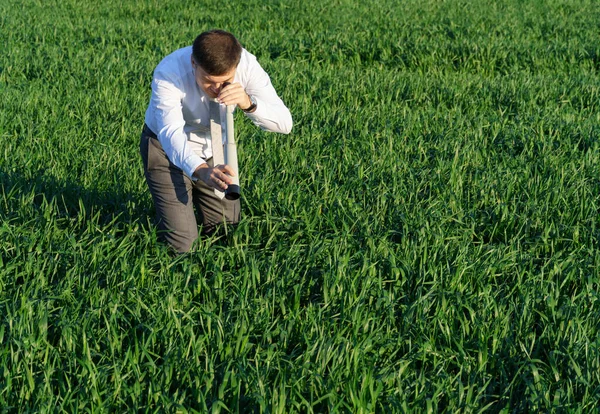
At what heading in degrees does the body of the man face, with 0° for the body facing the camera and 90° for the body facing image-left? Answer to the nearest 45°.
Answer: approximately 315°
